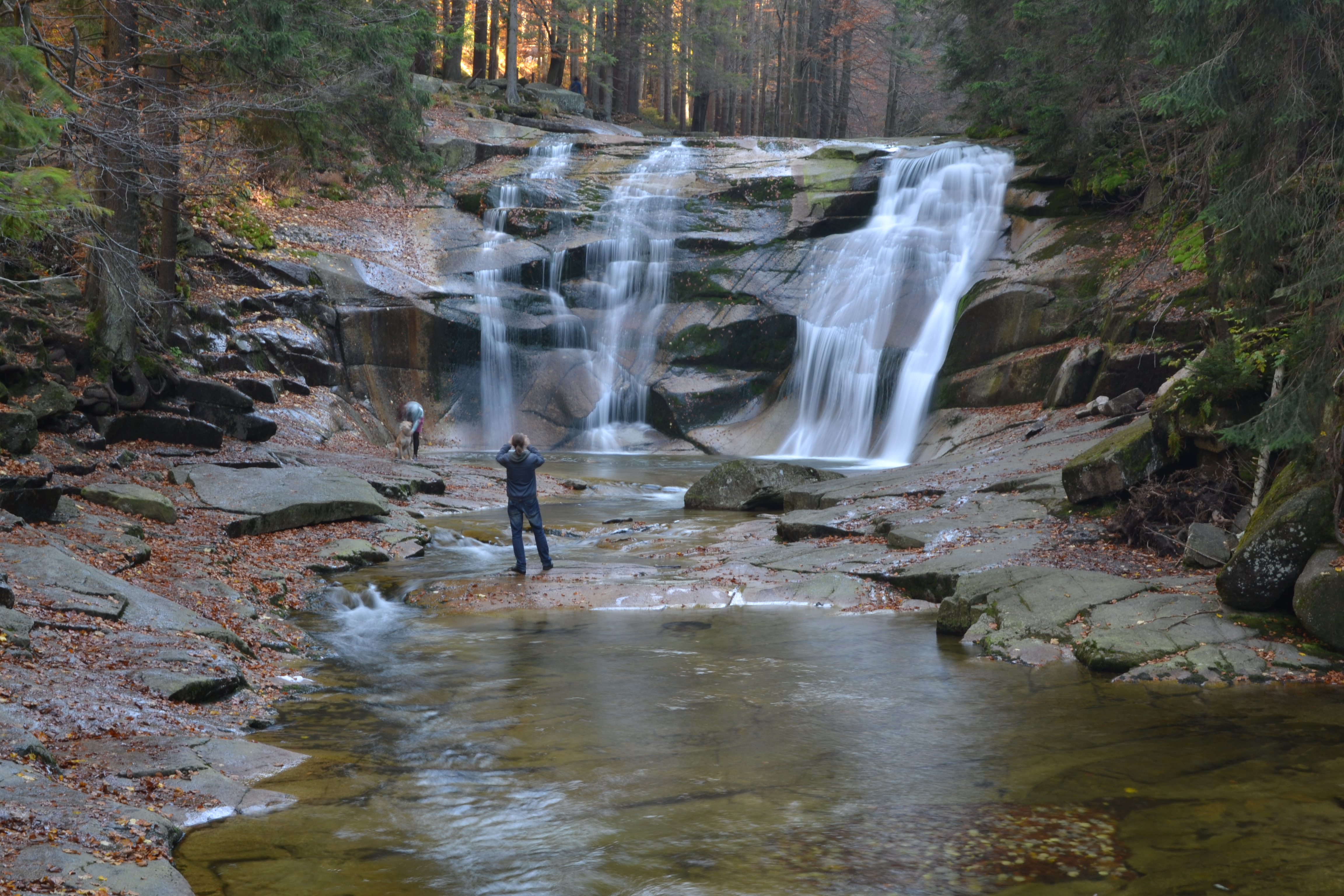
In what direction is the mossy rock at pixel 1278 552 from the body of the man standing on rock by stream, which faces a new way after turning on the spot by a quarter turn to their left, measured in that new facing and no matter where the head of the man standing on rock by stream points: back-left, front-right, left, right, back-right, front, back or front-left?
back-left

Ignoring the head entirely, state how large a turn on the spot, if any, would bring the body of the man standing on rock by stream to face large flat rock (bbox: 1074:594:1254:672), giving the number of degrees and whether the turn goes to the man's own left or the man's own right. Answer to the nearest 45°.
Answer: approximately 135° to the man's own right

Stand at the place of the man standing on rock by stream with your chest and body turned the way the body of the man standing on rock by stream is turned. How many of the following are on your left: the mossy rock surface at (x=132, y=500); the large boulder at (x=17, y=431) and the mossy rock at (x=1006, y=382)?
2

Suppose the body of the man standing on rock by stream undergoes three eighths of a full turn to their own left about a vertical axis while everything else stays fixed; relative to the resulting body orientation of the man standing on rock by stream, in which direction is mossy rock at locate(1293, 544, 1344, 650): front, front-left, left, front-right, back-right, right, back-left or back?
left

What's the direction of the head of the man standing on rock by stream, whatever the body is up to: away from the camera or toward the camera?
away from the camera

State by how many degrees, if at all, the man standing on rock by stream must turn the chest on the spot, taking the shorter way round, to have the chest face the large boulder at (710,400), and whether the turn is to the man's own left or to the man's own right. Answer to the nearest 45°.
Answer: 0° — they already face it

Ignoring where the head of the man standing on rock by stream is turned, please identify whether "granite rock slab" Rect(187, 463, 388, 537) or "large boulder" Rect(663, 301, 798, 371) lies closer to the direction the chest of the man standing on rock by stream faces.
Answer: the large boulder

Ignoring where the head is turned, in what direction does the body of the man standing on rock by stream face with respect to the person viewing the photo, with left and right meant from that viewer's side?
facing away from the viewer

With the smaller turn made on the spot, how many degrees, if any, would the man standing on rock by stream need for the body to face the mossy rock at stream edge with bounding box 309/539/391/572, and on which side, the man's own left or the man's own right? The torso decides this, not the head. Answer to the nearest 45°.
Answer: approximately 90° to the man's own left

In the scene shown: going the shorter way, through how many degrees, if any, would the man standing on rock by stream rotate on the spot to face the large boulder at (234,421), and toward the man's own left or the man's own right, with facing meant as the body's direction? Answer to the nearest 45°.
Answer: approximately 45° to the man's own left
